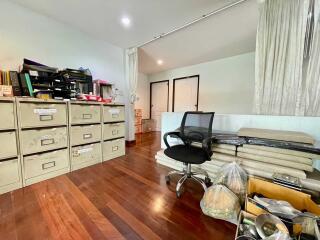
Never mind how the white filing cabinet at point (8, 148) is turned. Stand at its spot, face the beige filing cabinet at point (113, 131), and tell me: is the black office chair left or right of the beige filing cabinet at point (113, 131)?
right

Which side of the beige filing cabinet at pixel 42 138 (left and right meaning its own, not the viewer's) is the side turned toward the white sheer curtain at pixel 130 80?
left

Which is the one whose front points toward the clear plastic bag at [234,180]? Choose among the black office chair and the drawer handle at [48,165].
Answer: the drawer handle

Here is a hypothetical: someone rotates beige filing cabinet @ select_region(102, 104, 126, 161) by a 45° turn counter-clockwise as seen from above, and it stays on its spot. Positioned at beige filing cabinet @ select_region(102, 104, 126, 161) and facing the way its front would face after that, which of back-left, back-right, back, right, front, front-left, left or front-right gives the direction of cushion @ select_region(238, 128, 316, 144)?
front-right

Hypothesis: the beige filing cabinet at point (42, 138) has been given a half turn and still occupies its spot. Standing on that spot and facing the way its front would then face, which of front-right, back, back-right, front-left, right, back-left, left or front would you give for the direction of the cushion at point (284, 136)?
back

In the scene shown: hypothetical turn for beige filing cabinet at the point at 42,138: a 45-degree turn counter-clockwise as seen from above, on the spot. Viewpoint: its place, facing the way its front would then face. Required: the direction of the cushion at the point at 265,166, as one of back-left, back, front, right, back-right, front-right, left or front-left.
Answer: front-right

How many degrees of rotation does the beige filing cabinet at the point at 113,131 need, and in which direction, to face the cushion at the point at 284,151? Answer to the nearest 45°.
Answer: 0° — it already faces it

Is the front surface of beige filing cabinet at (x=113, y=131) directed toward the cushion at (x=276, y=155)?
yes

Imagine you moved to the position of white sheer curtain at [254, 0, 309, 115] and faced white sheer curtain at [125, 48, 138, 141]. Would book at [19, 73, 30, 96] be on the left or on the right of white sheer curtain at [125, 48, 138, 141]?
left

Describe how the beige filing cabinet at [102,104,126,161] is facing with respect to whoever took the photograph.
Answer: facing the viewer and to the right of the viewer

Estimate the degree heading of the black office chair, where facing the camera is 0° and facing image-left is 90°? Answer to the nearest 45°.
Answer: approximately 45°

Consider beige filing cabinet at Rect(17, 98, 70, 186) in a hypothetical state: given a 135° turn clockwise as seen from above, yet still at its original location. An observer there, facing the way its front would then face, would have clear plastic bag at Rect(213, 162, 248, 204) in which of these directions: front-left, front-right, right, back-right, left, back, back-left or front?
back-left
